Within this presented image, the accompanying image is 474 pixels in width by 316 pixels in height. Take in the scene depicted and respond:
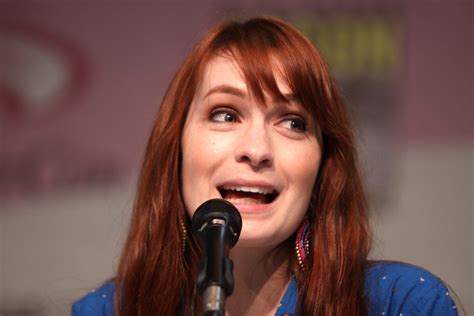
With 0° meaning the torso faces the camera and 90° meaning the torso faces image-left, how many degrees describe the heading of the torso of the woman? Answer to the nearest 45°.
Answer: approximately 0°
